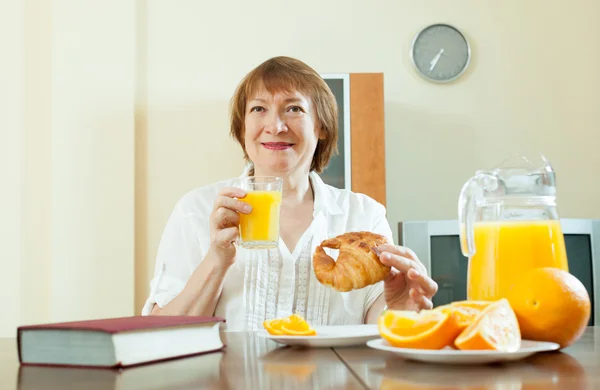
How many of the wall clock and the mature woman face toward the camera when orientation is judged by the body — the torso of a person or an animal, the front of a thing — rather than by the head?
2

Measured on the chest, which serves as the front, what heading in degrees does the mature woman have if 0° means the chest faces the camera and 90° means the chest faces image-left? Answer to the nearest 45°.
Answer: approximately 0°

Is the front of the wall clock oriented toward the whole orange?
yes

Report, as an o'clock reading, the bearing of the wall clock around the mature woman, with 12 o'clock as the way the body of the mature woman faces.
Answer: The wall clock is roughly at 7 o'clock from the mature woman.

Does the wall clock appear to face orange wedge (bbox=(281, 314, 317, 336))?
yes

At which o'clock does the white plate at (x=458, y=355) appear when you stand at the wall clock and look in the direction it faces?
The white plate is roughly at 12 o'clock from the wall clock.

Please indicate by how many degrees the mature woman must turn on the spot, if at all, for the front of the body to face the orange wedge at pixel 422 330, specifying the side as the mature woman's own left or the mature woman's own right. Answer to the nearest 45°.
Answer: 0° — they already face it

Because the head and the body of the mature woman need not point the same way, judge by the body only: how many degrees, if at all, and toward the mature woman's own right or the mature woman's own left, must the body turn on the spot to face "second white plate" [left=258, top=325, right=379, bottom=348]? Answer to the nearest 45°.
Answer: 0° — they already face it

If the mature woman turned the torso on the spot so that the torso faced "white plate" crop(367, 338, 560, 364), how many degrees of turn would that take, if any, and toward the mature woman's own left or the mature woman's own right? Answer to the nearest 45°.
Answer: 0° — they already face it

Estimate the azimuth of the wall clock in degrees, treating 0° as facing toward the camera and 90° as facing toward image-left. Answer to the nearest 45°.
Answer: approximately 0°
